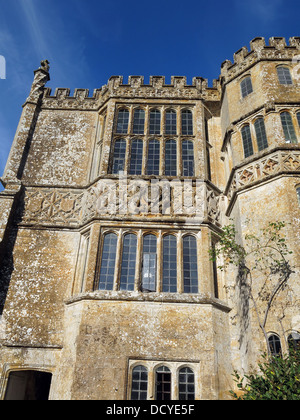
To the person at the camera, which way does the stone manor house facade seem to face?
facing the viewer
